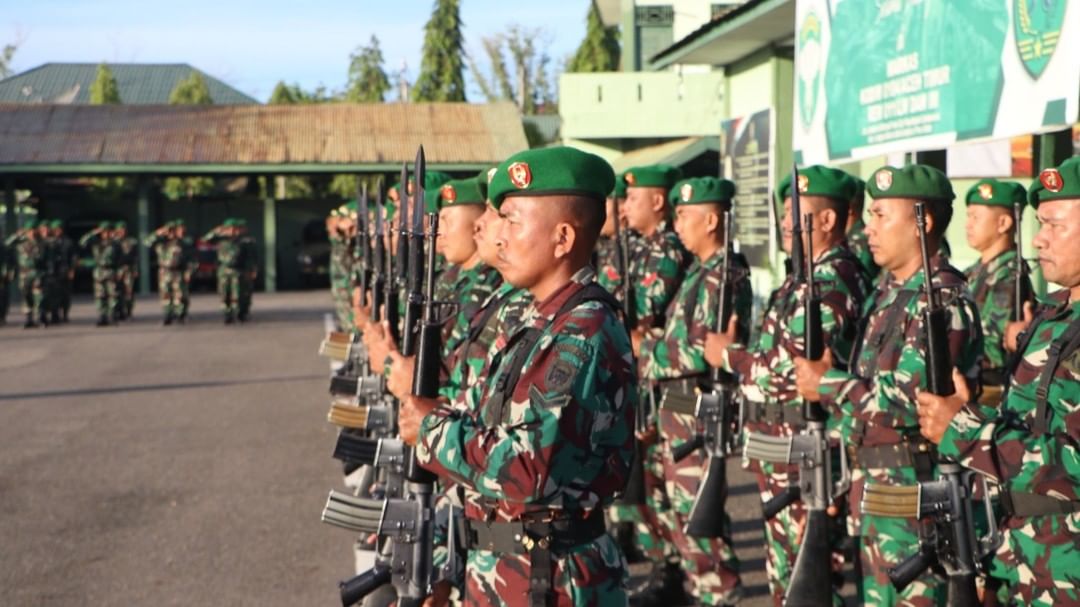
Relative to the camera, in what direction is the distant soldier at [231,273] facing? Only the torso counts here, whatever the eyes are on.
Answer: toward the camera

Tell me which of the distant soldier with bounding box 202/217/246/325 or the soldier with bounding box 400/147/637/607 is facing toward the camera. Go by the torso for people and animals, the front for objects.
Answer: the distant soldier

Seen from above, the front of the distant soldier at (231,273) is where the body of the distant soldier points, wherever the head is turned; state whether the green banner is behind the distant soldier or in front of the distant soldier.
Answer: in front

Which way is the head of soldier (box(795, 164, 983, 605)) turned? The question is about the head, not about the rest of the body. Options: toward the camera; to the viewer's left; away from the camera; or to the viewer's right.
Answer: to the viewer's left

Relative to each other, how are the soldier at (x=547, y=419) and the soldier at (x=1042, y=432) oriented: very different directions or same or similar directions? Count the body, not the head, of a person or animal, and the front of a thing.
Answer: same or similar directions

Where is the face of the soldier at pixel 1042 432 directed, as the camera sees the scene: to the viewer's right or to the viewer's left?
to the viewer's left

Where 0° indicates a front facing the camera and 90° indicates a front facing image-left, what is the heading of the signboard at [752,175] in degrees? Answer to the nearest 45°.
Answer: approximately 45°

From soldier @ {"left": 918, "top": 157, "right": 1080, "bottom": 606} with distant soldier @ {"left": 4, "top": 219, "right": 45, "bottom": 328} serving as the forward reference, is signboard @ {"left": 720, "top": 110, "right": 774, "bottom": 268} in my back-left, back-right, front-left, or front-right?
front-right

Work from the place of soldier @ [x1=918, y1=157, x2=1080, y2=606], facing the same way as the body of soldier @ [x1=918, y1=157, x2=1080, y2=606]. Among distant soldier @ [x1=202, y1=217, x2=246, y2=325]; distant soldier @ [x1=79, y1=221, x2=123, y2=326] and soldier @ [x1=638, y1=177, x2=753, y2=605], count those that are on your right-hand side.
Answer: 3

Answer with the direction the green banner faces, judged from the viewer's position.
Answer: facing the viewer and to the left of the viewer

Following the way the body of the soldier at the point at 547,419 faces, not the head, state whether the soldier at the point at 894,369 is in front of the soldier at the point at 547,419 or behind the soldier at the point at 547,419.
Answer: behind

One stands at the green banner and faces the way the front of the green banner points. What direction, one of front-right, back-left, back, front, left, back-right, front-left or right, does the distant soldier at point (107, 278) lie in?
right

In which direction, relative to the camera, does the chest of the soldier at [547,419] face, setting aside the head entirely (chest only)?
to the viewer's left

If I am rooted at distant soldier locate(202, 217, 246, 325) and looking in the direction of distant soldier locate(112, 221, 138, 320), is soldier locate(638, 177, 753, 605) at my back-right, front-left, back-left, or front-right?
back-left

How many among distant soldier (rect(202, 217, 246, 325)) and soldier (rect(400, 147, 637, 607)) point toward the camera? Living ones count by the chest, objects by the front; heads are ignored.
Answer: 1

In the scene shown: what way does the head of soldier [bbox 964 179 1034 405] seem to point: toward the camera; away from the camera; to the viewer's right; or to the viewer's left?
to the viewer's left
